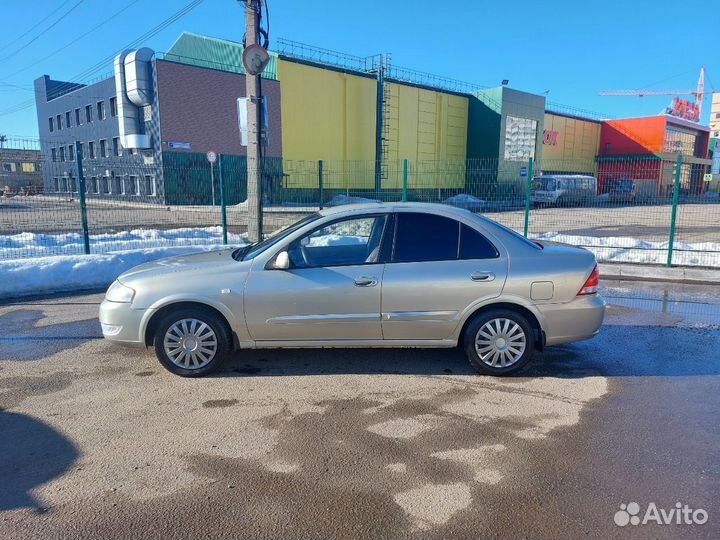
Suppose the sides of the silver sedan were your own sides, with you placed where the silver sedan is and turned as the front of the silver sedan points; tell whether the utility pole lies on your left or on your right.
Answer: on your right

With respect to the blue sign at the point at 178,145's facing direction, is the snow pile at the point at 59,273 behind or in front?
in front

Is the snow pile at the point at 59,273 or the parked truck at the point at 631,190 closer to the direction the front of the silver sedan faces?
the snow pile

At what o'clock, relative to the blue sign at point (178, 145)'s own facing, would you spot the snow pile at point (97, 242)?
The snow pile is roughly at 12 o'clock from the blue sign.

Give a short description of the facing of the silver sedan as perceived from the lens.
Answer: facing to the left of the viewer

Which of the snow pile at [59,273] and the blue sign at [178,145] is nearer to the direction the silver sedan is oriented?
the snow pile

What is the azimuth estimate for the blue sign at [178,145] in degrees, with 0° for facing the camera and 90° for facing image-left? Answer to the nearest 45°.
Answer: approximately 0°

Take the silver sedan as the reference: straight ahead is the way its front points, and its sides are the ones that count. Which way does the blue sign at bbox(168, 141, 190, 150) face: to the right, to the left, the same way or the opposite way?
to the left

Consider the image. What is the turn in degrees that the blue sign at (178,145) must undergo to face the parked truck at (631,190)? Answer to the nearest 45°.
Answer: approximately 45° to its left

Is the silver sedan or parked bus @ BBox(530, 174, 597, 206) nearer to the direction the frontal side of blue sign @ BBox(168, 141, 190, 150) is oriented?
the silver sedan

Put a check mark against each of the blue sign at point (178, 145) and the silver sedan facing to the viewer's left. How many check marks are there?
1

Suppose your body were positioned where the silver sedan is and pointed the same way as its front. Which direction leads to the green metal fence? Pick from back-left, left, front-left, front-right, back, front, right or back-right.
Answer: right
